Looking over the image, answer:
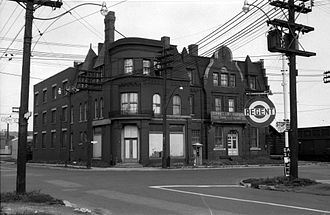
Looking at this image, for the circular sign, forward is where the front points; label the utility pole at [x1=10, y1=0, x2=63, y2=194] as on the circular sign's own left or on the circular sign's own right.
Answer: on the circular sign's own right

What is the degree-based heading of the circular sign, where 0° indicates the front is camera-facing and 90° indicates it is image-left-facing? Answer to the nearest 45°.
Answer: approximately 0°
